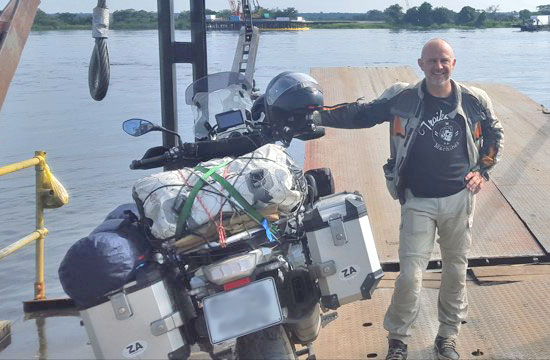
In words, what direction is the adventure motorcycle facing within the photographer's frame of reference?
facing away from the viewer

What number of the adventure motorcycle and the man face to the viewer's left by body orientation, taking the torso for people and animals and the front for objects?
0

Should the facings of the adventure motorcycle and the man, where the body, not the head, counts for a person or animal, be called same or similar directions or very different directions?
very different directions

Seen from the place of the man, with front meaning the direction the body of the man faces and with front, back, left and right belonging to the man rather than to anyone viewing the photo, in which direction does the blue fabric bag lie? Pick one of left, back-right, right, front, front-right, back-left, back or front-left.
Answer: front-right

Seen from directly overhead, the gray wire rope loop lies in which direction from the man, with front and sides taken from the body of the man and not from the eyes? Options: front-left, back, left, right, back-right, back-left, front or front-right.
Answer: right

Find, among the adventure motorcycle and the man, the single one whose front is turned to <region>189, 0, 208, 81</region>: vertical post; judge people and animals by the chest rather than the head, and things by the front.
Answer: the adventure motorcycle
